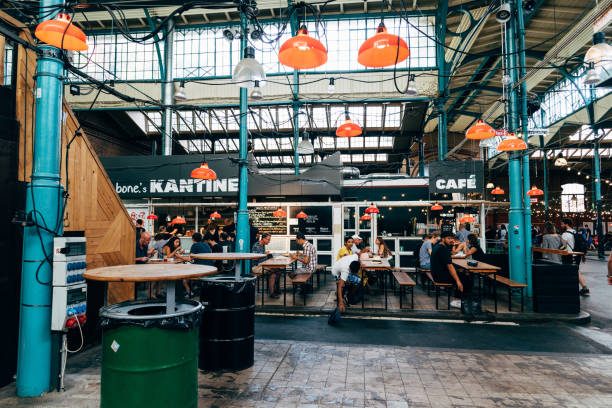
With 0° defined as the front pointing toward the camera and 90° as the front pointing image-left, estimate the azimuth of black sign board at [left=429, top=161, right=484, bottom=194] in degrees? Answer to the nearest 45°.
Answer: approximately 0°

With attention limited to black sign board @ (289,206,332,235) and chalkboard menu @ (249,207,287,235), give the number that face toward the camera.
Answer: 2

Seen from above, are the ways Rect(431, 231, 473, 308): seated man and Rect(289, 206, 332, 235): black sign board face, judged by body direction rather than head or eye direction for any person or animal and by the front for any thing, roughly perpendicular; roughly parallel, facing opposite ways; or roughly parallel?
roughly perpendicular

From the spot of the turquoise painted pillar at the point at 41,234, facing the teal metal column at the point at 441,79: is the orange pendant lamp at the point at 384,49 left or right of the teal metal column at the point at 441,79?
right

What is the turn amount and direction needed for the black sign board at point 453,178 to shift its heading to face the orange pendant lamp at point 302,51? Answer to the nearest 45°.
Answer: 0° — it already faces it
